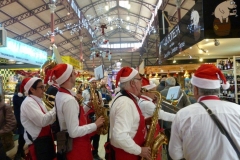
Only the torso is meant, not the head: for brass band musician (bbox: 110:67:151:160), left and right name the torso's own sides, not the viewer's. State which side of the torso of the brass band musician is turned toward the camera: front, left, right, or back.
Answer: right

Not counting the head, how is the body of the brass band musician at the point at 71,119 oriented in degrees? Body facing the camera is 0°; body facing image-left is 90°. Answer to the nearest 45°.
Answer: approximately 270°

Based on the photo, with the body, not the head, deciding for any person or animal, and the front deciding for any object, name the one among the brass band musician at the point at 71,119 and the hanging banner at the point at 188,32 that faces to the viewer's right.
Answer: the brass band musician

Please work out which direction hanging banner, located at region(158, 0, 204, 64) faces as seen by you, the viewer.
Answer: facing the viewer and to the left of the viewer

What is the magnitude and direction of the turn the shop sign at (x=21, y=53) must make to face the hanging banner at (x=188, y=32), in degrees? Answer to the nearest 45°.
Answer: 0° — it already faces it

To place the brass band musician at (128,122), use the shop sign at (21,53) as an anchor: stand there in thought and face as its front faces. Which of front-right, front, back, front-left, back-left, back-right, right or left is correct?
front-right
